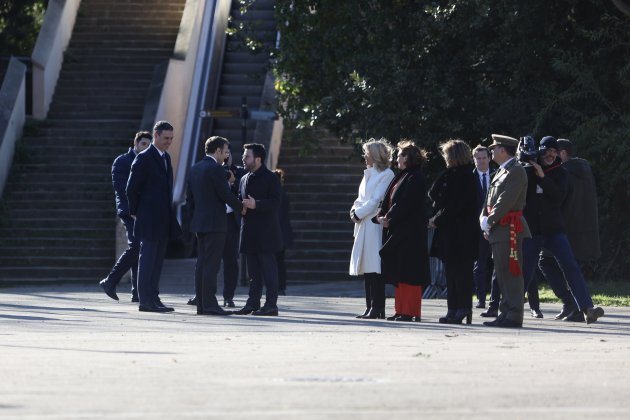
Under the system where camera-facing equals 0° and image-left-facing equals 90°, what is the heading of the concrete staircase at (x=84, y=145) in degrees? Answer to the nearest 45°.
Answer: approximately 0°

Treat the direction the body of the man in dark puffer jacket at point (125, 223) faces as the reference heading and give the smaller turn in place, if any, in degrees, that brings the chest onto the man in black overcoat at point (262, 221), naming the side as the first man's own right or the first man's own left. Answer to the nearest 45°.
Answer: approximately 45° to the first man's own right

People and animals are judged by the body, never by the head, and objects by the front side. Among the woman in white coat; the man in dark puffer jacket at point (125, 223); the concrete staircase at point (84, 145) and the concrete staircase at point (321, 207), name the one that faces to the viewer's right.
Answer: the man in dark puffer jacket

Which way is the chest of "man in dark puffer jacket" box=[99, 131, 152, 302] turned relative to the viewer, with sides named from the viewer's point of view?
facing to the right of the viewer

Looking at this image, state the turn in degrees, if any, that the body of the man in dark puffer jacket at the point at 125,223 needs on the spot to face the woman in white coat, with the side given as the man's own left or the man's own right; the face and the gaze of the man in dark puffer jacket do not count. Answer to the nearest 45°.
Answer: approximately 45° to the man's own right

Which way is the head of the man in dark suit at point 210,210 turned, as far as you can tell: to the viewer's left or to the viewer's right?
to the viewer's right

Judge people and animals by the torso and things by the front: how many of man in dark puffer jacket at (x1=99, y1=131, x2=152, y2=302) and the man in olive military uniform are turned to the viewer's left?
1

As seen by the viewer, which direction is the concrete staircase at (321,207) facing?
toward the camera

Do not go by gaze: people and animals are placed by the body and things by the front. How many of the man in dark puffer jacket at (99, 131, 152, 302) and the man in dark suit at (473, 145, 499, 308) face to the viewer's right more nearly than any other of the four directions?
1

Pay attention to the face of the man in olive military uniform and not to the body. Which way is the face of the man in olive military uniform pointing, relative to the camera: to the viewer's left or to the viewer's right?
to the viewer's left
